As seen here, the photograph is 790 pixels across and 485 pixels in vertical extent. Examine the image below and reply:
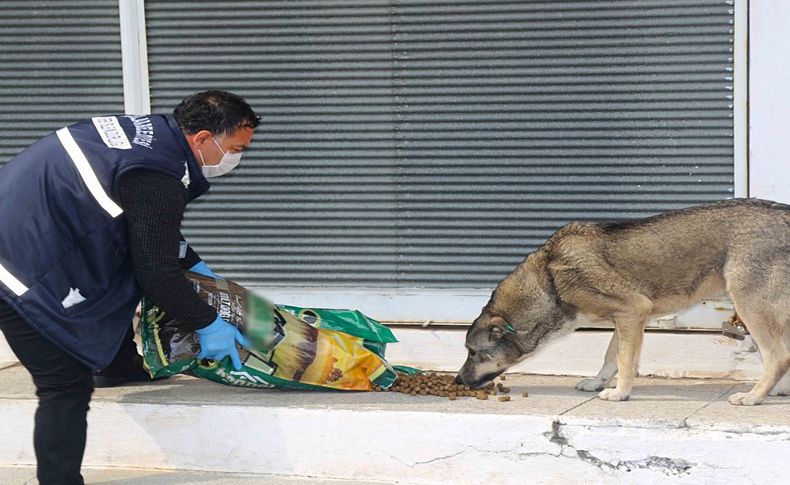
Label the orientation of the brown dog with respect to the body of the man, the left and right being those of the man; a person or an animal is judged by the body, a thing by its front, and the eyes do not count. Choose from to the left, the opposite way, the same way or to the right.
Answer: the opposite way

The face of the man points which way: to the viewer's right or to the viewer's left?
to the viewer's right

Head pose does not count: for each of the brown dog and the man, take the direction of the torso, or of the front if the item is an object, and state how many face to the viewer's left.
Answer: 1

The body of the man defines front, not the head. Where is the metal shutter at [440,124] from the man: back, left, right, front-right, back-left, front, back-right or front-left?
front-left

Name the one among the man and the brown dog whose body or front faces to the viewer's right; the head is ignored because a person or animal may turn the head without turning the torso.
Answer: the man

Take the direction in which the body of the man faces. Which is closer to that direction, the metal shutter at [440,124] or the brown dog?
the brown dog

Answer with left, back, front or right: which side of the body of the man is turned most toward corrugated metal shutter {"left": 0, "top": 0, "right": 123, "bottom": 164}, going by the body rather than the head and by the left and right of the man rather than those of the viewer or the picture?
left

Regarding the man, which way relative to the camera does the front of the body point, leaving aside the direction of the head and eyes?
to the viewer's right

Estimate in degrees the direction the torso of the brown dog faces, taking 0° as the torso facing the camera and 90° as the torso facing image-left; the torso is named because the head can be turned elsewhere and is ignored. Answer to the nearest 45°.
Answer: approximately 90°
